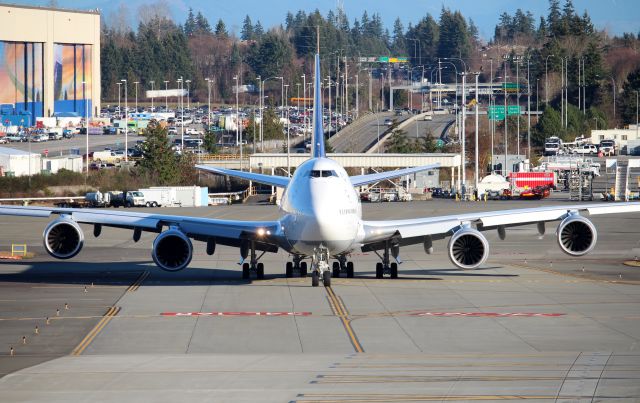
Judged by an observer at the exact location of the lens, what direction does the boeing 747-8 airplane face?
facing the viewer
